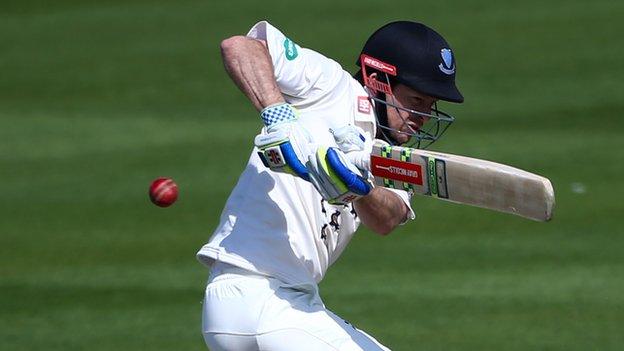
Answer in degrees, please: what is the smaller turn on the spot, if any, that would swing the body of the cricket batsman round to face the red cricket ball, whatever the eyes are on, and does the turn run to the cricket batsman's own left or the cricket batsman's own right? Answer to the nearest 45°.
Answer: approximately 180°

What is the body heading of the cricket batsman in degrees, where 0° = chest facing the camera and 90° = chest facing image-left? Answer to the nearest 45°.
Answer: approximately 315°
